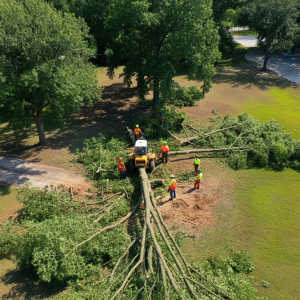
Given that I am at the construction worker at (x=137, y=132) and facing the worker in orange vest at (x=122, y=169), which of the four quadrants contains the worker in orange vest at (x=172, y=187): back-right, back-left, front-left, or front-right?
front-left

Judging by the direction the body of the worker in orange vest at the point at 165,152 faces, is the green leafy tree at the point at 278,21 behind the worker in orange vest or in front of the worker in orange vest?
behind

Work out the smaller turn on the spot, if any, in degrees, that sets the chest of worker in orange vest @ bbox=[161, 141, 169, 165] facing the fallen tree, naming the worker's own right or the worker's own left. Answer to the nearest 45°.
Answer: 0° — they already face it

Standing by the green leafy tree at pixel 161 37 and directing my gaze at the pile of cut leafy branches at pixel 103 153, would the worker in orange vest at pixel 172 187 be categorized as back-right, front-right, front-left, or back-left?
front-left

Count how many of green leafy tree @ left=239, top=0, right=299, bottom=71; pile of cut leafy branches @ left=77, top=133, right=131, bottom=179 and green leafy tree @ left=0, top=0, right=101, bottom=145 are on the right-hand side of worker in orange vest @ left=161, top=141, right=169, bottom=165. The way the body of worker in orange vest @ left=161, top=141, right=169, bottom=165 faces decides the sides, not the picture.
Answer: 2

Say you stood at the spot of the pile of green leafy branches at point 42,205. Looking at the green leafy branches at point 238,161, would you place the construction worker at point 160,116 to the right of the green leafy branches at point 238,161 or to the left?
left

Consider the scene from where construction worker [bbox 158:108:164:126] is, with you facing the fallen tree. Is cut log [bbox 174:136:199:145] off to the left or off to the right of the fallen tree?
left

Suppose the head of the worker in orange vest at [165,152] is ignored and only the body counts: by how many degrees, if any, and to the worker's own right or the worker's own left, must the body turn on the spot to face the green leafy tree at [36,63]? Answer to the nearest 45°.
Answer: approximately 90° to the worker's own right
